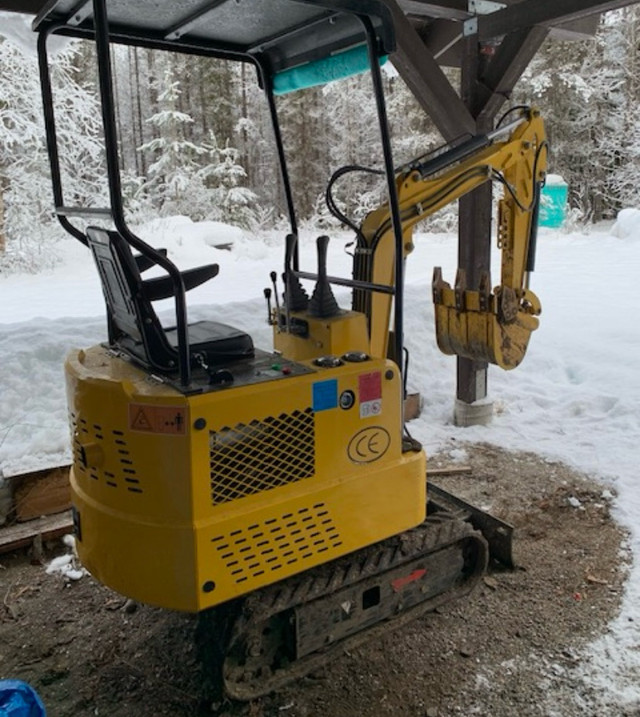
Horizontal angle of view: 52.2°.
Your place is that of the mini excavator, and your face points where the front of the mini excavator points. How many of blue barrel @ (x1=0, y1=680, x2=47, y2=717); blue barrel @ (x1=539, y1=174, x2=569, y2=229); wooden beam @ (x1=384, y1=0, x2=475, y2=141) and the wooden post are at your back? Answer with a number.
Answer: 1

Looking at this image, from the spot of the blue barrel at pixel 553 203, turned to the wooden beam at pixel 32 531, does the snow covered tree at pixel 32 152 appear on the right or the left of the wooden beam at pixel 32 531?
right

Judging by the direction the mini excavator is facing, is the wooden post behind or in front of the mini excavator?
in front

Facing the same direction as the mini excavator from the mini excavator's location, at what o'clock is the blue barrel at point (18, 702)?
The blue barrel is roughly at 6 o'clock from the mini excavator.

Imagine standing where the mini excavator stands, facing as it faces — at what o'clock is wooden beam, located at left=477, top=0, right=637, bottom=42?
The wooden beam is roughly at 12 o'clock from the mini excavator.

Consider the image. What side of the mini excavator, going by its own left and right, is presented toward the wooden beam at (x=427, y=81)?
front

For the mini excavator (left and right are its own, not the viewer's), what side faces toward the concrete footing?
front

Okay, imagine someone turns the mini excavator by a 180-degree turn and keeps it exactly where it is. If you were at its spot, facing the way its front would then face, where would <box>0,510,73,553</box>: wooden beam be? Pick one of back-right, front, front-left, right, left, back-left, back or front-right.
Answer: right

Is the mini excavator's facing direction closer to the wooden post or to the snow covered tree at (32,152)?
the wooden post

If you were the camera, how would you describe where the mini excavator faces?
facing away from the viewer and to the right of the viewer
